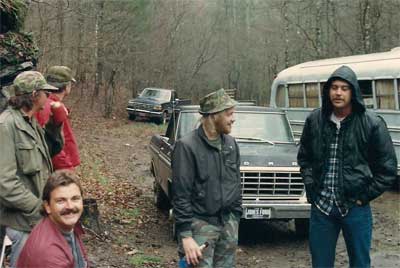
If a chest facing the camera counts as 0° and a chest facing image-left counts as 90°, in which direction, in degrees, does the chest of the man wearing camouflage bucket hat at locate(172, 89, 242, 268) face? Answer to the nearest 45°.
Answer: approximately 315°

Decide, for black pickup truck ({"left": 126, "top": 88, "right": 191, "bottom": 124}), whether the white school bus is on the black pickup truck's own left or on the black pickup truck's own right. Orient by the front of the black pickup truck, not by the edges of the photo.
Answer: on the black pickup truck's own left

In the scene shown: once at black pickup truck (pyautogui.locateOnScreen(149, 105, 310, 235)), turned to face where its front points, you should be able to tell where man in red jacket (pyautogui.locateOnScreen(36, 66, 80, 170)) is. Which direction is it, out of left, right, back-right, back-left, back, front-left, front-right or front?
right

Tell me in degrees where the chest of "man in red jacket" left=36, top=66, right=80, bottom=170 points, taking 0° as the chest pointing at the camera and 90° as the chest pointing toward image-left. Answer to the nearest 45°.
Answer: approximately 225°

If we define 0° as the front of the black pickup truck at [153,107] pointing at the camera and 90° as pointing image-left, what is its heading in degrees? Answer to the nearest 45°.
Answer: approximately 45°

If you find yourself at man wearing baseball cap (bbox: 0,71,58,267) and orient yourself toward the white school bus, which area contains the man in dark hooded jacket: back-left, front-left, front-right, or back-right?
front-right

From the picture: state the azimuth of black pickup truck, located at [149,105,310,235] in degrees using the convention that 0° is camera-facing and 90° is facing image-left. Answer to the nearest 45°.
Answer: approximately 315°

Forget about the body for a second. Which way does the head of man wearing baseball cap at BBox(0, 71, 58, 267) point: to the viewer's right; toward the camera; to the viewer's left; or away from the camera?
to the viewer's right

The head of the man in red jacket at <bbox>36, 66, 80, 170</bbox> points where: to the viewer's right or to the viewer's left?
to the viewer's right

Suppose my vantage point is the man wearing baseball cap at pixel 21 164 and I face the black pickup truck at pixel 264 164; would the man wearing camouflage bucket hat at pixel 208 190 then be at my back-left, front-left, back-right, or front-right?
front-right
